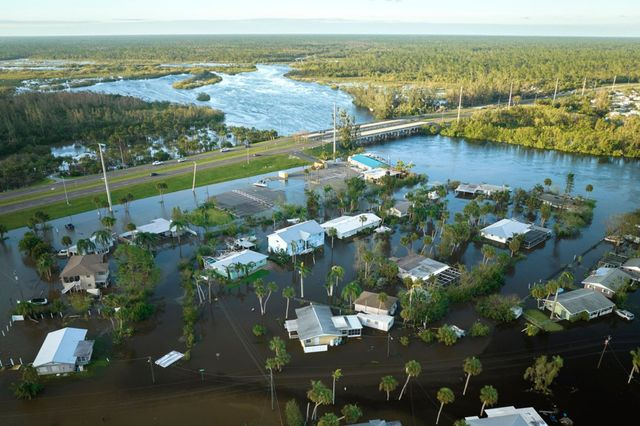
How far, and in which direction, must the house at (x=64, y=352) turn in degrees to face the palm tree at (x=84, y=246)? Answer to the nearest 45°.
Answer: approximately 180°

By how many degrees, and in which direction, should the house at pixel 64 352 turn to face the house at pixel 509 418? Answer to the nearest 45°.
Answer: approximately 45° to its left

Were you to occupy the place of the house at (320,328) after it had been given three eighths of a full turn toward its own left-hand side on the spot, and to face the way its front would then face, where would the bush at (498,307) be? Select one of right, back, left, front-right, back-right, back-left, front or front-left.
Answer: front-right

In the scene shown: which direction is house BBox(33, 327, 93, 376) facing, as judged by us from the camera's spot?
facing the viewer

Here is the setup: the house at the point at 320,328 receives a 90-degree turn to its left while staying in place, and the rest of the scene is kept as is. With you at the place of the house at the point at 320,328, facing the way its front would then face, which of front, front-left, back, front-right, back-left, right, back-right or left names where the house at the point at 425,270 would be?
front-left

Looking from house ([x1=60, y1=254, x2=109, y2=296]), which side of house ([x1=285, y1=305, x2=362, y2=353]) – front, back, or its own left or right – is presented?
right

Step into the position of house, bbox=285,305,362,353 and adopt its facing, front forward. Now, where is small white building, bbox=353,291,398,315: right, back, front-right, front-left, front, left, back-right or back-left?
back-left

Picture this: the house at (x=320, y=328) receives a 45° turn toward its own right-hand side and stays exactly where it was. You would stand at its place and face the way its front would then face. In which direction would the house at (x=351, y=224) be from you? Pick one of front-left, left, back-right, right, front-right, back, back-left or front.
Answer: back-right

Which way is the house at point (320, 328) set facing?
toward the camera

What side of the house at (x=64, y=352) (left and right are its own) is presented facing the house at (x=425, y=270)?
left

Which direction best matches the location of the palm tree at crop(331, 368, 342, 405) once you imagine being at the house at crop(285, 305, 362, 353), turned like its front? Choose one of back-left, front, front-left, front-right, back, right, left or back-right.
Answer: front

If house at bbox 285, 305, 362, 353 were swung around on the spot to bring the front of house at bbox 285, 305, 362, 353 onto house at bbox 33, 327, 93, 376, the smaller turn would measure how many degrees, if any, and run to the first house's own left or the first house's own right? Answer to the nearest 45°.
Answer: approximately 90° to the first house's own right

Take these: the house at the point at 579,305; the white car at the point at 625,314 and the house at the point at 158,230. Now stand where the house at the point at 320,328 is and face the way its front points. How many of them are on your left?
2

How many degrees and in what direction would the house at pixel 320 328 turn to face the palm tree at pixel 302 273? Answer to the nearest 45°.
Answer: approximately 180°

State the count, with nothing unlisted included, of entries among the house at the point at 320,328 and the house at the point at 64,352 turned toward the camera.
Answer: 2

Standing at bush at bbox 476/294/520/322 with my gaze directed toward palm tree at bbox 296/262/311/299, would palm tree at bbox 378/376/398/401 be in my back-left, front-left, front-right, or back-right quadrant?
front-left

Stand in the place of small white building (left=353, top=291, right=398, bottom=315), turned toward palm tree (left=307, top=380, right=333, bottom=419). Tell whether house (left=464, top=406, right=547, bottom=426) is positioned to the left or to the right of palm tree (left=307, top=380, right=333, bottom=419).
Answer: left
